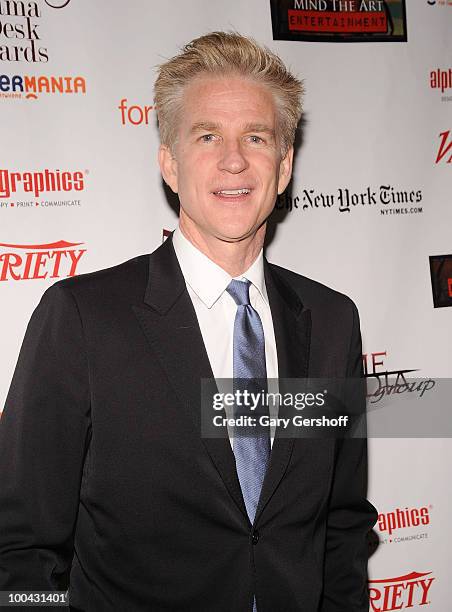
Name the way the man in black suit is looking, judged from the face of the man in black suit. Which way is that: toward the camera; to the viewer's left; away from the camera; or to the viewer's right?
toward the camera
